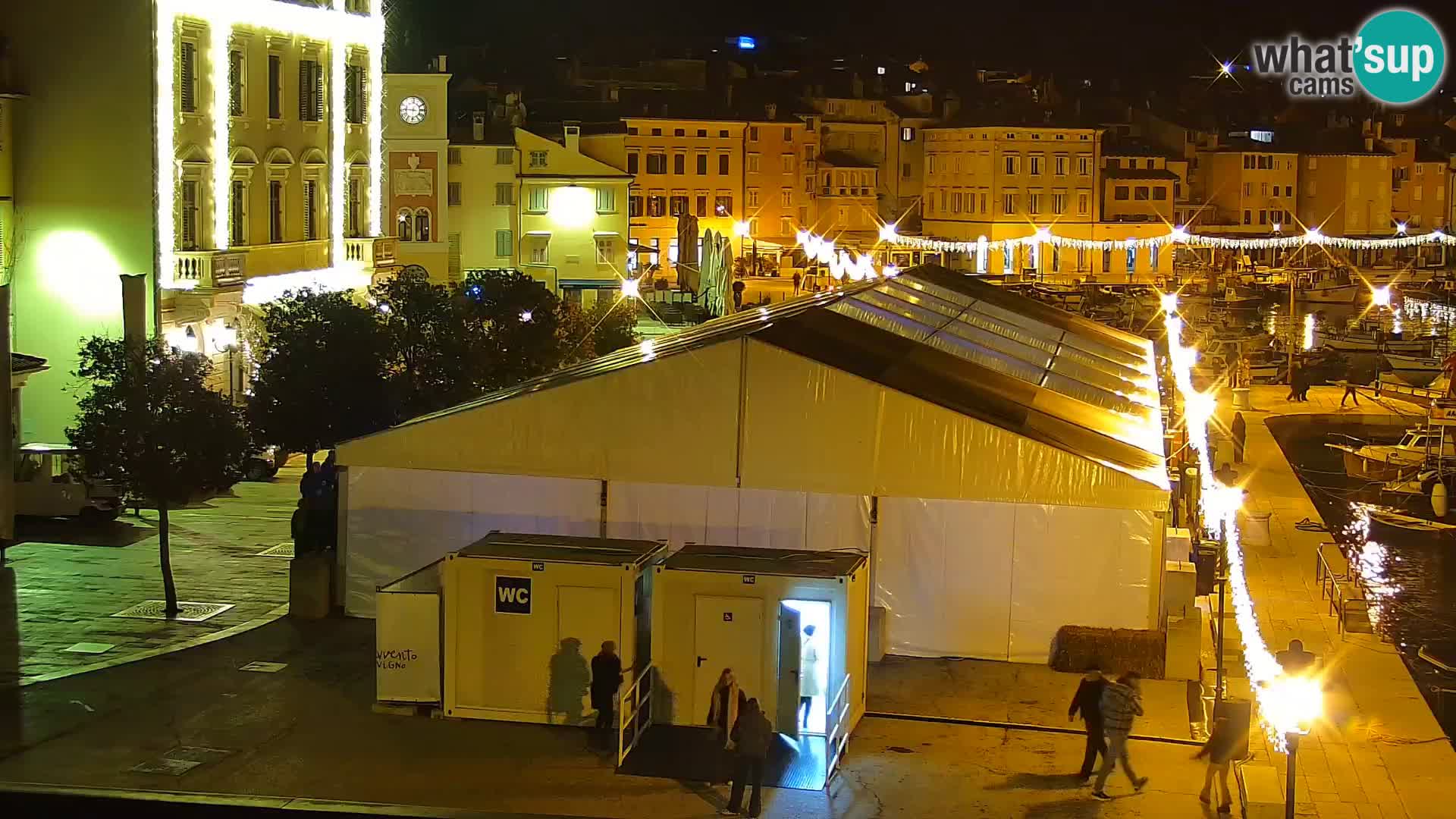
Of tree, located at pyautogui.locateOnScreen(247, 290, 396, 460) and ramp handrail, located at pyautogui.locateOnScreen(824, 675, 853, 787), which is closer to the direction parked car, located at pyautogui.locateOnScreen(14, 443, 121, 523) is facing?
the tree

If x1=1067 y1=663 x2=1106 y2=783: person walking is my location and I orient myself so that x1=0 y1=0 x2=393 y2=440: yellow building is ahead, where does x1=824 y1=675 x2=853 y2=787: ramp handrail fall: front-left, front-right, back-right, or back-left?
front-left

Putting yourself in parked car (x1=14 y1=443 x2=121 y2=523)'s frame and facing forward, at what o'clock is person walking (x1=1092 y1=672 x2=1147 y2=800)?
The person walking is roughly at 2 o'clock from the parked car.

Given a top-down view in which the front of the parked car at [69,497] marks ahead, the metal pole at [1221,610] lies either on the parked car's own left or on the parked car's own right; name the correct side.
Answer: on the parked car's own right

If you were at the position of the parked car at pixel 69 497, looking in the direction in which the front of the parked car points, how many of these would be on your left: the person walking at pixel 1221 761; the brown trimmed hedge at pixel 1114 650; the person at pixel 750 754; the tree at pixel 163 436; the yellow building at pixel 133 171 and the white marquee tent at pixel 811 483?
1

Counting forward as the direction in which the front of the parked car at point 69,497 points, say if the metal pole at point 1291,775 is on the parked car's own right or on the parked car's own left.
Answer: on the parked car's own right

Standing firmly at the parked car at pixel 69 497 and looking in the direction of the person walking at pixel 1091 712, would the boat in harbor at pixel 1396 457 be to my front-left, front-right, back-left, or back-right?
front-left

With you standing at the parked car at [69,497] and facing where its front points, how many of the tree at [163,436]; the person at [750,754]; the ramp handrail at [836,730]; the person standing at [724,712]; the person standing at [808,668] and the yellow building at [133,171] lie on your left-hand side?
1

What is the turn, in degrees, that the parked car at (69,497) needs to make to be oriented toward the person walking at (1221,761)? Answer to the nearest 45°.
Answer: approximately 45° to its right

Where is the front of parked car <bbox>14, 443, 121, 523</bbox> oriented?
to the viewer's right

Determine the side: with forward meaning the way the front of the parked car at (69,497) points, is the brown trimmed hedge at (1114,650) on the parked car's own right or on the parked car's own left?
on the parked car's own right

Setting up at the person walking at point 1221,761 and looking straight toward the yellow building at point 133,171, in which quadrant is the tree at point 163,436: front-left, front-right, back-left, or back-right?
front-left
